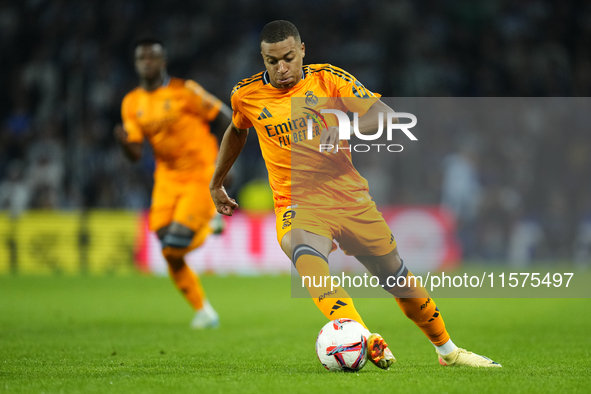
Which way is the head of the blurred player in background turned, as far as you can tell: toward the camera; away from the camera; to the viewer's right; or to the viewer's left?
toward the camera

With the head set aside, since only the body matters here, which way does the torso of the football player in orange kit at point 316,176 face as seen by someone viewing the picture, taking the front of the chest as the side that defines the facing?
toward the camera

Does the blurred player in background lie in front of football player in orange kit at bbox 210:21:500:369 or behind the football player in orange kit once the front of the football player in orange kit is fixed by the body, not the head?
behind
